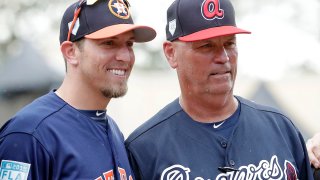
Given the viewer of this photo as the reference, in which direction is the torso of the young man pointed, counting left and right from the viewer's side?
facing the viewer and to the right of the viewer

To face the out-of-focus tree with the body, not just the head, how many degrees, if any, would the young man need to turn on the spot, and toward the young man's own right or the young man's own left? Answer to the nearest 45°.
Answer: approximately 135° to the young man's own left
